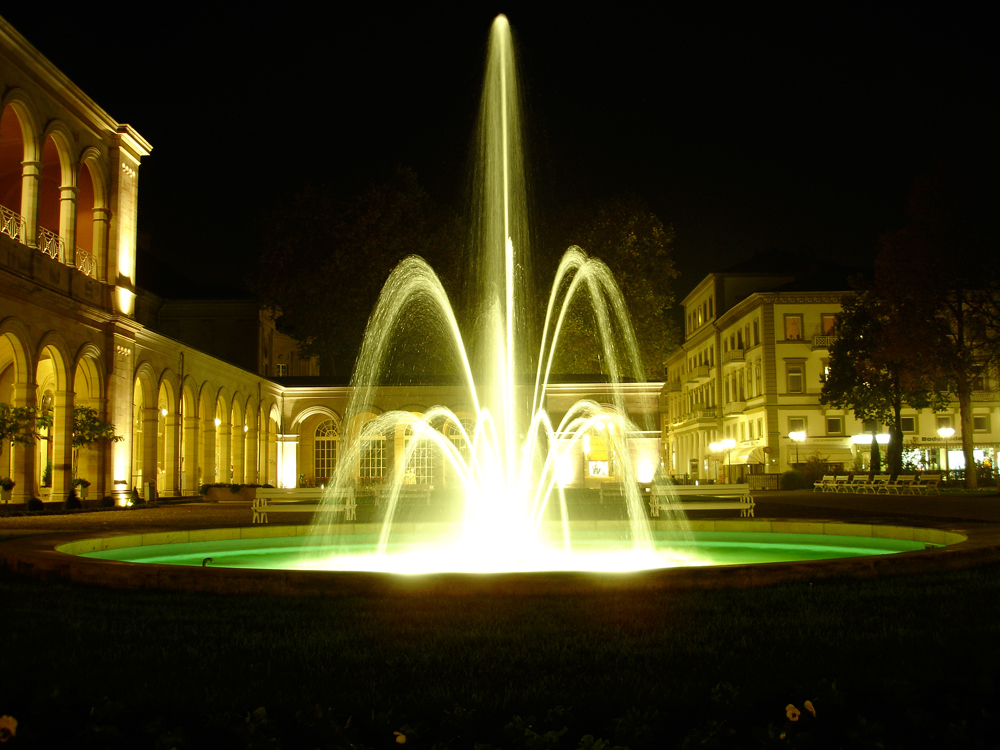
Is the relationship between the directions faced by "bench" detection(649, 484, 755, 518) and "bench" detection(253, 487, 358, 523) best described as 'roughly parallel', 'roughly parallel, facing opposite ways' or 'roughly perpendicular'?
roughly parallel

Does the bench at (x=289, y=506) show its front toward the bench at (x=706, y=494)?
no

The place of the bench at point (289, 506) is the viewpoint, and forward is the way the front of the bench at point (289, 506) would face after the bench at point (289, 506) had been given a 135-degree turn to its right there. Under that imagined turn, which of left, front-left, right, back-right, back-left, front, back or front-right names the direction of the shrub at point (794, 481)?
right

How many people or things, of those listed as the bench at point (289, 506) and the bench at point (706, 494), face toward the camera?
2

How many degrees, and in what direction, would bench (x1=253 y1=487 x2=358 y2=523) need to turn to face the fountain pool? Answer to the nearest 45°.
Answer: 0° — it already faces it

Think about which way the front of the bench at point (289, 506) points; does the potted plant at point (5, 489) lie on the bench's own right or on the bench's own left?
on the bench's own right

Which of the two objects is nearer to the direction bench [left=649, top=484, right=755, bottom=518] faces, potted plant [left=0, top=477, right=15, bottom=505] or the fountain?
the fountain

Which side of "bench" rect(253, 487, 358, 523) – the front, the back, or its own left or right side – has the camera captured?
front

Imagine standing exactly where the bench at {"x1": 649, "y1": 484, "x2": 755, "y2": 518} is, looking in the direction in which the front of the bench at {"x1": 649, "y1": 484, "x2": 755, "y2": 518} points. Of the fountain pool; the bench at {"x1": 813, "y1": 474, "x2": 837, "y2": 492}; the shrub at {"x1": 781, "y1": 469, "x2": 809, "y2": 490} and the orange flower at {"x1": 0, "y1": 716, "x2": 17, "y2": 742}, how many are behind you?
2

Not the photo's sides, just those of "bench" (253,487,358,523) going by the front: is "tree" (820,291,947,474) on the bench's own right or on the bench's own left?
on the bench's own left

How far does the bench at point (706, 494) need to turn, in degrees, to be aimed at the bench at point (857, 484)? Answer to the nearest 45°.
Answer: approximately 180°

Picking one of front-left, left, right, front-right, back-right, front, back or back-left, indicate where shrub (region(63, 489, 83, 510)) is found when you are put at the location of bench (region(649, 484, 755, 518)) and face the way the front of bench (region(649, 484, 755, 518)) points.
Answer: right

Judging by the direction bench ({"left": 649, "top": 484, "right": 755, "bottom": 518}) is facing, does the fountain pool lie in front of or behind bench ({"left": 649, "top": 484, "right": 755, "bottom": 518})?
in front

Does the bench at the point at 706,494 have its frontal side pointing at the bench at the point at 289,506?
no

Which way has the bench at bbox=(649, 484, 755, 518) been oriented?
toward the camera

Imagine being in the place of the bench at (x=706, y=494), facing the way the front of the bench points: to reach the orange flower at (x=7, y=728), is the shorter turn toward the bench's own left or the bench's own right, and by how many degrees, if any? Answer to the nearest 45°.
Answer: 0° — it already faces it

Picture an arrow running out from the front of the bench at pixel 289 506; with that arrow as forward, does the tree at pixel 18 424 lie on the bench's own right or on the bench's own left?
on the bench's own right
